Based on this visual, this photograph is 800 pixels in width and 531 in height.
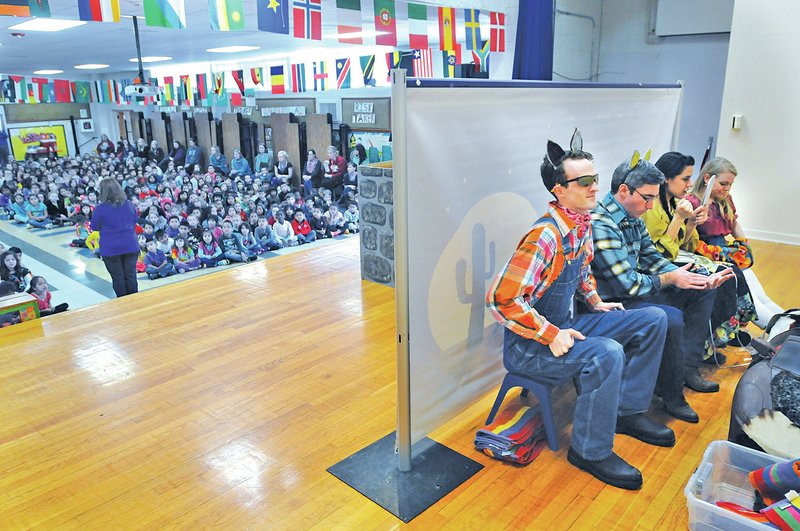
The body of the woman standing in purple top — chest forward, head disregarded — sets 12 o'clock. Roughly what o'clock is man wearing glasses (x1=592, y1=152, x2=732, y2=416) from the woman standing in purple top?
The man wearing glasses is roughly at 5 o'clock from the woman standing in purple top.

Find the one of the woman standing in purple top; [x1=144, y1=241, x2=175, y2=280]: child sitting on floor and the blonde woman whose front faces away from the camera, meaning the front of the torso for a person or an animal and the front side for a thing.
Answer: the woman standing in purple top

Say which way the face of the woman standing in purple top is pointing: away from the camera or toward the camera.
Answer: away from the camera

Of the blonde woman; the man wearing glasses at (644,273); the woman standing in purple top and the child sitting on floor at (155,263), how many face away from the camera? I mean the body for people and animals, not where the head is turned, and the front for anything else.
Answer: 1

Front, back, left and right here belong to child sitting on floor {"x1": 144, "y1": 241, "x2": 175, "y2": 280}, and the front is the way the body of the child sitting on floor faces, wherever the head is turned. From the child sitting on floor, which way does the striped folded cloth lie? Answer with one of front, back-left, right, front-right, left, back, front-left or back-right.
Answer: front-right

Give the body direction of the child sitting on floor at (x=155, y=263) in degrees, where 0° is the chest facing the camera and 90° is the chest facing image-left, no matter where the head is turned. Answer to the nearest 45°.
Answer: approximately 315°

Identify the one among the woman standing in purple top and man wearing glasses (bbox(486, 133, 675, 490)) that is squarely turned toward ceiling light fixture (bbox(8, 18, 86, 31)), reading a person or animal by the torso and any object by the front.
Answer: the woman standing in purple top

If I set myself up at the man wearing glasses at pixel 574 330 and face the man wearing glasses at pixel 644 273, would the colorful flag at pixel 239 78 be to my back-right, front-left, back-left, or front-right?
front-left

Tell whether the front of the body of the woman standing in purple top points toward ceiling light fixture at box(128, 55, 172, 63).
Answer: yes

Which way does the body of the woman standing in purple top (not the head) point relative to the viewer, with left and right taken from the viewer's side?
facing away from the viewer
